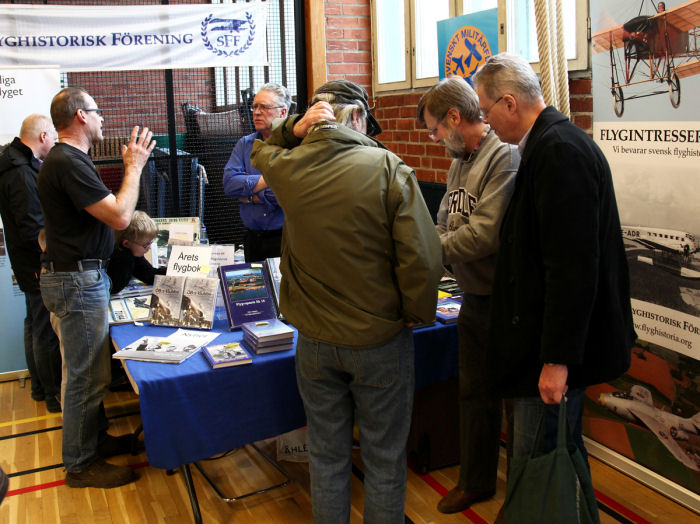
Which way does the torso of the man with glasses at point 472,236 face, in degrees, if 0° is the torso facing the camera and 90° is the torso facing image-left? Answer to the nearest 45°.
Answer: approximately 45°

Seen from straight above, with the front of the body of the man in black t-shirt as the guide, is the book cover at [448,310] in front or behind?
in front

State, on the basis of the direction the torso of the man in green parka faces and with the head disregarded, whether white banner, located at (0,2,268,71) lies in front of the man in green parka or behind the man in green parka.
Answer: in front

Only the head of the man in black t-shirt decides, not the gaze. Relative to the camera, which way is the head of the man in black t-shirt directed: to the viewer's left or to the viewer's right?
to the viewer's right

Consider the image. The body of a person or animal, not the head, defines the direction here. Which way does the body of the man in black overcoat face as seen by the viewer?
to the viewer's left

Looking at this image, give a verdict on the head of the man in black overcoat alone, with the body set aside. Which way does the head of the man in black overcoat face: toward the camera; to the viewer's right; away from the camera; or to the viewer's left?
to the viewer's left
